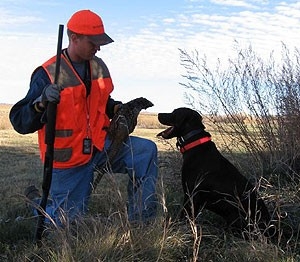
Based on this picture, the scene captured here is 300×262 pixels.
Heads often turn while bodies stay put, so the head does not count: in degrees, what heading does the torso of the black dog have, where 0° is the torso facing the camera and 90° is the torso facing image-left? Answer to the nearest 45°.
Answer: approximately 90°

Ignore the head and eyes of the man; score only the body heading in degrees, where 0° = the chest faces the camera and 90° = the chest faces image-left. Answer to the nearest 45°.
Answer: approximately 315°
